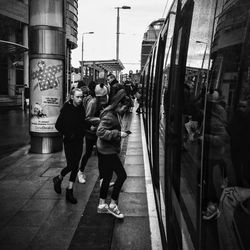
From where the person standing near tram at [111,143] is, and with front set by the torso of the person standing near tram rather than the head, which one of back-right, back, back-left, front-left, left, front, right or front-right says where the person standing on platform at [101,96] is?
left

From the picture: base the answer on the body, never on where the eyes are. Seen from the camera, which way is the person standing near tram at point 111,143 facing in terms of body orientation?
to the viewer's right

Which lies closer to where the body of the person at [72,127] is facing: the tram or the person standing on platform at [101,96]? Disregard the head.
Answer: the tram

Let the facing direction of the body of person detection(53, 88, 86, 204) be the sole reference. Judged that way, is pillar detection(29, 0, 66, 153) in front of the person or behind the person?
behind
